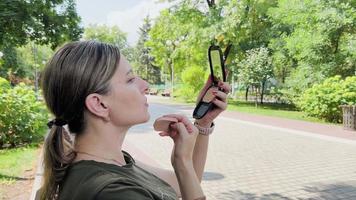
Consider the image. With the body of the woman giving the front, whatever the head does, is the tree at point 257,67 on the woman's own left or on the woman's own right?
on the woman's own left

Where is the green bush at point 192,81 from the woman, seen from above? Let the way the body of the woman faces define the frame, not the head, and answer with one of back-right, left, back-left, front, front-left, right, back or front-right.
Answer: left

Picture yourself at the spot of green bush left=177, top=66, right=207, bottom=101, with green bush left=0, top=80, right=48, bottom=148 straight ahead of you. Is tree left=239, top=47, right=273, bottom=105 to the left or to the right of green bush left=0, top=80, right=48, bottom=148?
left

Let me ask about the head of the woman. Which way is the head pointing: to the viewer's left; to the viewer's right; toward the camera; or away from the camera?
to the viewer's right

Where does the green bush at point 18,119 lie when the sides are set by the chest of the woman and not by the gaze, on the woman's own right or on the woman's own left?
on the woman's own left

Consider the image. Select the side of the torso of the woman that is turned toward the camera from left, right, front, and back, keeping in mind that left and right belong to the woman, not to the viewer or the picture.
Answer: right

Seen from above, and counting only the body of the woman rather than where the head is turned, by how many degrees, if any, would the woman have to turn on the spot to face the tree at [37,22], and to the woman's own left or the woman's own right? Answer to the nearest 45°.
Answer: approximately 90° to the woman's own left

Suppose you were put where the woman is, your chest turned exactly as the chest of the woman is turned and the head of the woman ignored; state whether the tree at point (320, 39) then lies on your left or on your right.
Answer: on your left

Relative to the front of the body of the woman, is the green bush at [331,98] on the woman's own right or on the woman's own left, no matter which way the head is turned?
on the woman's own left
